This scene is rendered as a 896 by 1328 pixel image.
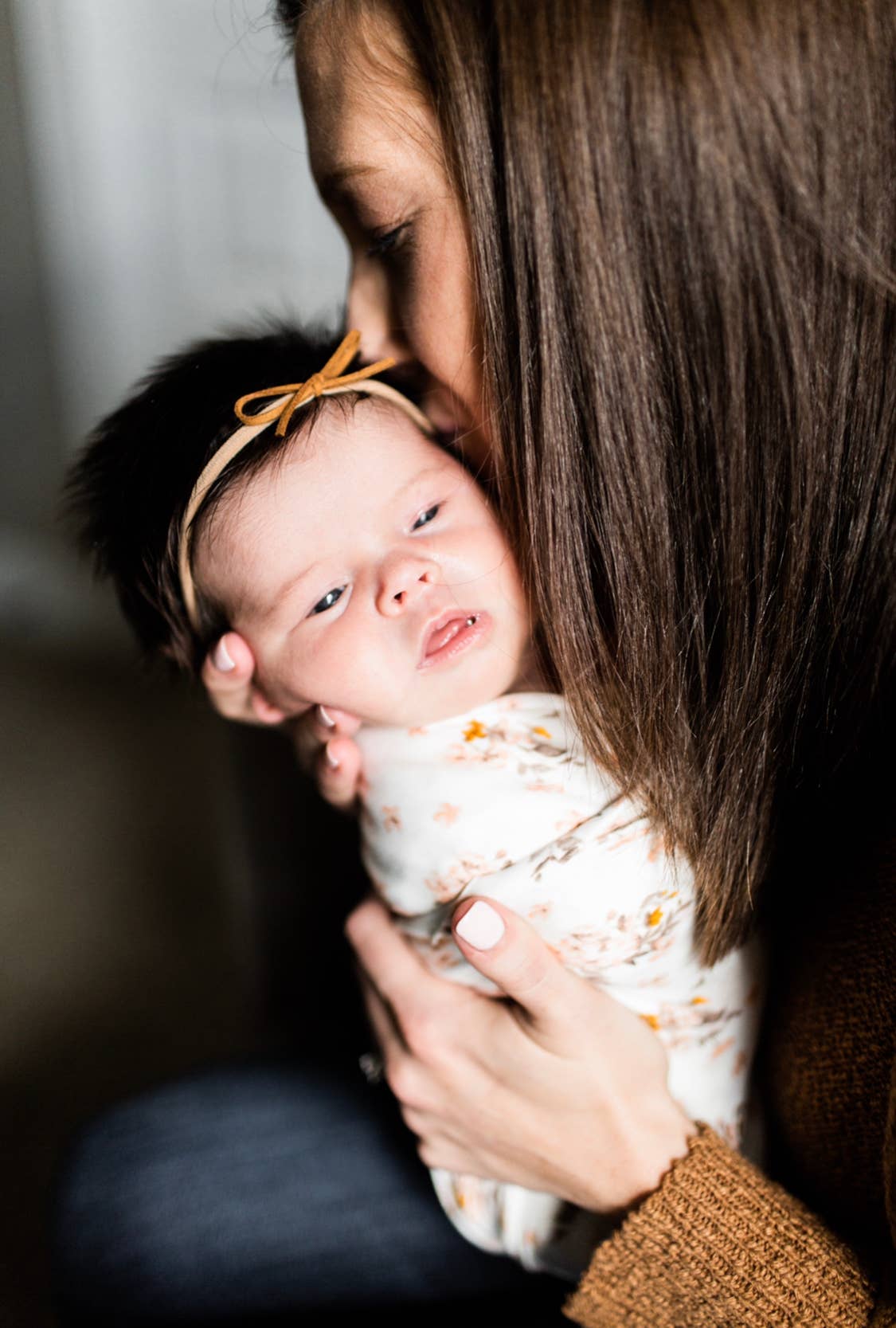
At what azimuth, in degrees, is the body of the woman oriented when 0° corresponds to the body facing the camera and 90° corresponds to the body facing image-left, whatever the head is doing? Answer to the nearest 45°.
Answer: approximately 90°

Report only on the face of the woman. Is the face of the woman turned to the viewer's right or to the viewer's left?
to the viewer's left
